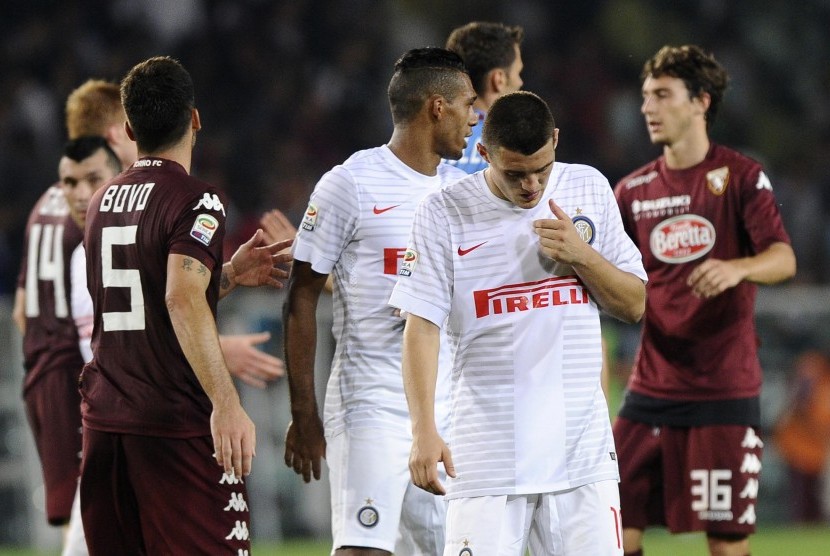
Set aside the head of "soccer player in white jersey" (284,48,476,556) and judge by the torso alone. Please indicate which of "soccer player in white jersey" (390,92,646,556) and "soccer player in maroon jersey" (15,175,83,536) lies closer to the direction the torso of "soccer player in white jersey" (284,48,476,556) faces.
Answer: the soccer player in white jersey

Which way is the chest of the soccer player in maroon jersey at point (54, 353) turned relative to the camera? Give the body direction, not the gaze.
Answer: away from the camera

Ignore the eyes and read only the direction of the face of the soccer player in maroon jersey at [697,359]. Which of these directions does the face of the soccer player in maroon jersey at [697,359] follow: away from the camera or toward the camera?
toward the camera

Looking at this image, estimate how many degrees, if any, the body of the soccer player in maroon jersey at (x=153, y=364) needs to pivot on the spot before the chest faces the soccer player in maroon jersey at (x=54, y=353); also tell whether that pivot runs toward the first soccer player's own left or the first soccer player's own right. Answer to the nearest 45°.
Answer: approximately 45° to the first soccer player's own left

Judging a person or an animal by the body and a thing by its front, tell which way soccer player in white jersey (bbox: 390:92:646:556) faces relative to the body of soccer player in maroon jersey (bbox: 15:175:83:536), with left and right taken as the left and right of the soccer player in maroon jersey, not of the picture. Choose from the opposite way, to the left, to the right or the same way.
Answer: the opposite way

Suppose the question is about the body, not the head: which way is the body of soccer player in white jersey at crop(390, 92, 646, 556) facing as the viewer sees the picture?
toward the camera

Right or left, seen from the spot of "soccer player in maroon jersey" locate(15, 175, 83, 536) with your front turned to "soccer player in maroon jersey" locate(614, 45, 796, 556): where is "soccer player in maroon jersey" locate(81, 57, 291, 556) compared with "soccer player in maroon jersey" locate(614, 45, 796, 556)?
right

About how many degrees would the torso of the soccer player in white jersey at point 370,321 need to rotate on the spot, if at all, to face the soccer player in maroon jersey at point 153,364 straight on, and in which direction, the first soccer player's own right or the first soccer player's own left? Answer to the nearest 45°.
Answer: approximately 90° to the first soccer player's own right

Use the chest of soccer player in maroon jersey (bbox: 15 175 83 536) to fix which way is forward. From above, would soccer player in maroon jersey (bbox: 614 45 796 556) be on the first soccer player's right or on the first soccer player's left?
on the first soccer player's right

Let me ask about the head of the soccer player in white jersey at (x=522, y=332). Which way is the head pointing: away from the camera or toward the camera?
toward the camera

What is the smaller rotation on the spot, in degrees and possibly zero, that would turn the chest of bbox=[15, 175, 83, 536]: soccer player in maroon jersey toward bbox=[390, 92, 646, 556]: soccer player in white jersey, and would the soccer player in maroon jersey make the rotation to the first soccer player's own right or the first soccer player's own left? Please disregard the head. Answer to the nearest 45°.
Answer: approximately 135° to the first soccer player's own right

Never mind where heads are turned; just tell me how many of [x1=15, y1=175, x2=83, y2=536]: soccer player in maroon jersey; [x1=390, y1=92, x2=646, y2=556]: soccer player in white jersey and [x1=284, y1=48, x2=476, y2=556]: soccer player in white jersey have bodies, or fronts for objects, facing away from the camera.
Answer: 1
